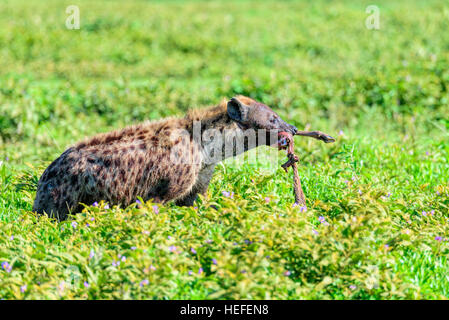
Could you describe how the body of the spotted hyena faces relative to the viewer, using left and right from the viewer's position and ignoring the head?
facing to the right of the viewer
